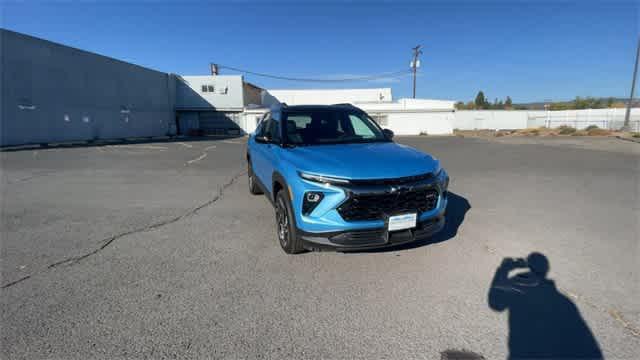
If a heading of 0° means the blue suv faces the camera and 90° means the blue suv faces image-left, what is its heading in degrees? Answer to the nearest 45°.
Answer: approximately 315°
